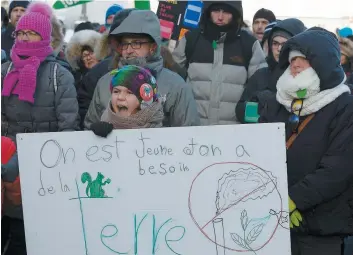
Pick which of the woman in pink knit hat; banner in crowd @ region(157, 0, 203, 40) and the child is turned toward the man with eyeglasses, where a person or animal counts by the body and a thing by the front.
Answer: the banner in crowd

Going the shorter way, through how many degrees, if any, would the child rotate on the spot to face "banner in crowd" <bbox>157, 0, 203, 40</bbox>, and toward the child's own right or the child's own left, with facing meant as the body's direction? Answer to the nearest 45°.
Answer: approximately 135° to the child's own right

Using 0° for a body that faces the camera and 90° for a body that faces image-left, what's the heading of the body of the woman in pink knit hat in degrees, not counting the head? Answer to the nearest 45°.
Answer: approximately 45°

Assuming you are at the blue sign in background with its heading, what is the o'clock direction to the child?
The child is roughly at 12 o'clock from the blue sign in background.

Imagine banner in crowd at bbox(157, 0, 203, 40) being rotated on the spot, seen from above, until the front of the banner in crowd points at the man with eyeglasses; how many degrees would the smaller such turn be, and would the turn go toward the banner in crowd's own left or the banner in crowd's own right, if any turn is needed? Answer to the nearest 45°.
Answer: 0° — it already faces them

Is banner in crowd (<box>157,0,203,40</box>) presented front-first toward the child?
yes

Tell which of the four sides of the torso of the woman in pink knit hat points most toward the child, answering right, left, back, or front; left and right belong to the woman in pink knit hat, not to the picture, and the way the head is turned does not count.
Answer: left

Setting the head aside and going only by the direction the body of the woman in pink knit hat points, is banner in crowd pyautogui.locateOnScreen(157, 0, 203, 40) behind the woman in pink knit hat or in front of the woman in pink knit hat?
behind

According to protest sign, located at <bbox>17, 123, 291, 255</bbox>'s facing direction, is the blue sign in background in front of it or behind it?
behind

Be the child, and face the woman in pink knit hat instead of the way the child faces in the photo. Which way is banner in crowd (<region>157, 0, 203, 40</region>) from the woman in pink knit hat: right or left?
right

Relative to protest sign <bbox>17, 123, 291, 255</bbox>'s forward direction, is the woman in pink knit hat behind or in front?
behind

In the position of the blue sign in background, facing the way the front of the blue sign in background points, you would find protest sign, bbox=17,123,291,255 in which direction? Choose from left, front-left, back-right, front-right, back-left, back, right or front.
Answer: front

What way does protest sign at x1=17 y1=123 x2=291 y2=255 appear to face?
toward the camera

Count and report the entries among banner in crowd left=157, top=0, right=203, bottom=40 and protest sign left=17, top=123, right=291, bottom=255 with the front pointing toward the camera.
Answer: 2
